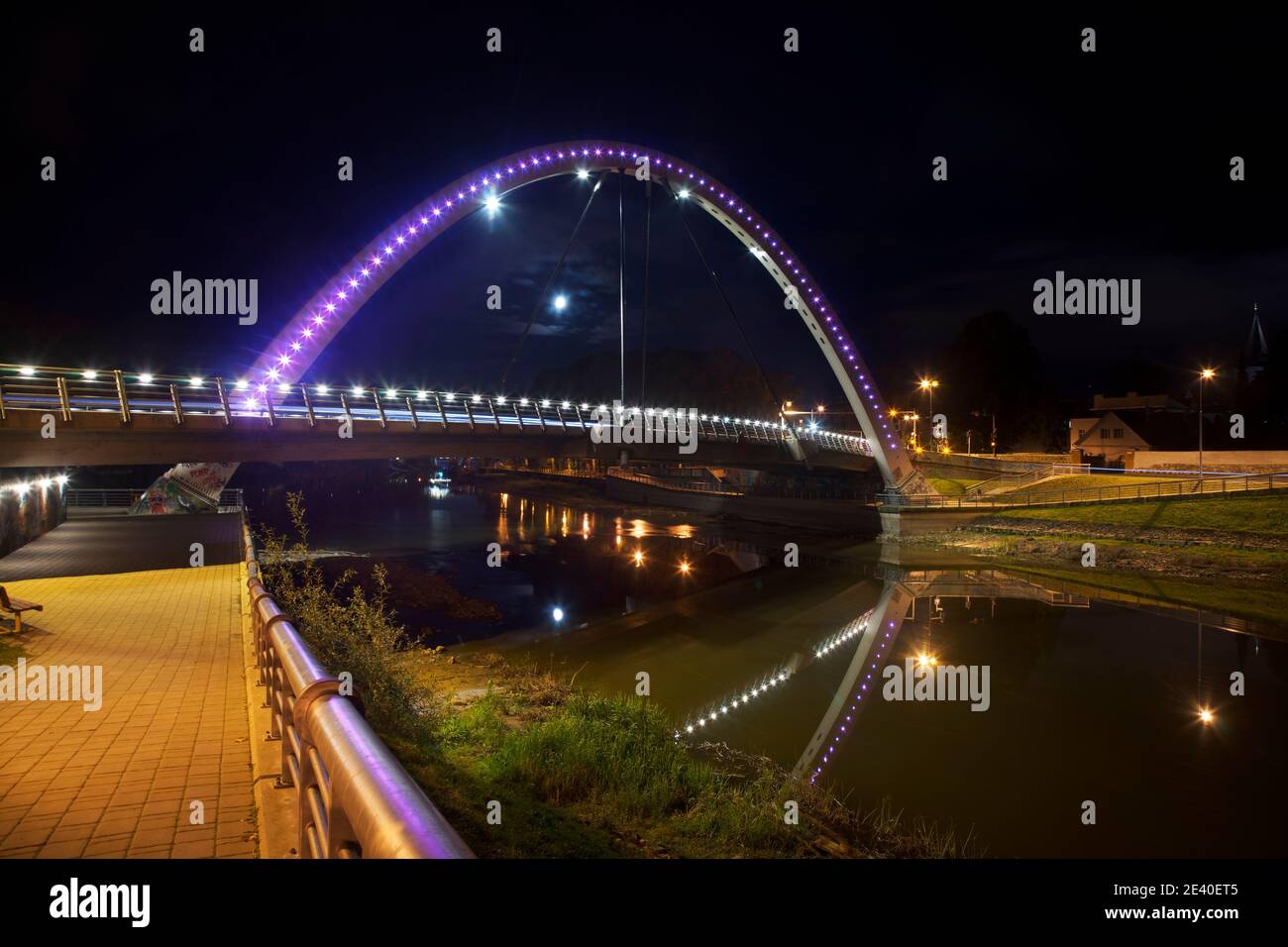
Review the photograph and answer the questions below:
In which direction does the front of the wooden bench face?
to the viewer's right

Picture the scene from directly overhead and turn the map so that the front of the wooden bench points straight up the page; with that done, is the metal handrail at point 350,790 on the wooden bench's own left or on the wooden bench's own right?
on the wooden bench's own right

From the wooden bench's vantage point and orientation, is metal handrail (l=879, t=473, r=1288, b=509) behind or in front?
in front

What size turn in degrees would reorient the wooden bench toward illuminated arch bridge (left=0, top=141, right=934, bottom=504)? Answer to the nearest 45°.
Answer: approximately 45° to its left
